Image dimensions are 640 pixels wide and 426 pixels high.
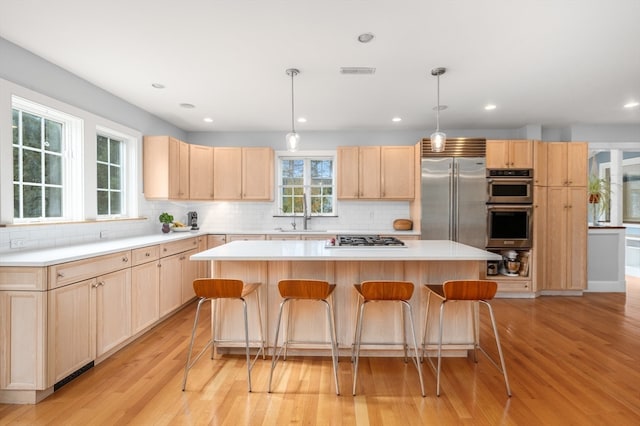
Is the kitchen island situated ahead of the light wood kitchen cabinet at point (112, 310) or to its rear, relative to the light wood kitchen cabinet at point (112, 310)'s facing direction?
ahead

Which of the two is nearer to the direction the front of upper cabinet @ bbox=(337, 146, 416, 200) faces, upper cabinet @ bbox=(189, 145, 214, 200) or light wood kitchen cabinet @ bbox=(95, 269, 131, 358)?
the light wood kitchen cabinet

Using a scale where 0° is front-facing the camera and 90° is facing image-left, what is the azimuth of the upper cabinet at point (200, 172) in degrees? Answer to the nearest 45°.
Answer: approximately 0°

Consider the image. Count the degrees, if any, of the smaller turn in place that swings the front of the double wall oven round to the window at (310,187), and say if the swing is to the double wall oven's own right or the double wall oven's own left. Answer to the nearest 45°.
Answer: approximately 90° to the double wall oven's own right

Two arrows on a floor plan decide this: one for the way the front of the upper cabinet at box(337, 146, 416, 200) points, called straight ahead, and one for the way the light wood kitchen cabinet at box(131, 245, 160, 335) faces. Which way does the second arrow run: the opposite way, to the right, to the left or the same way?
to the left

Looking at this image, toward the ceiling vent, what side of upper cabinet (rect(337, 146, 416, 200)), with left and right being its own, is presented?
front

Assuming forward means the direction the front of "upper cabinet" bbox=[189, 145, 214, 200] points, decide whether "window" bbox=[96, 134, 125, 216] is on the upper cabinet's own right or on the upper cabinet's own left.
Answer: on the upper cabinet's own right

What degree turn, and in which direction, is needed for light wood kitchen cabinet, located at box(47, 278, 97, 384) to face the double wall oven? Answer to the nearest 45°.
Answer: approximately 45° to its left

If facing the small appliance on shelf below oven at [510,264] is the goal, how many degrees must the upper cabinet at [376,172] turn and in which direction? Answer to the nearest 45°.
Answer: approximately 90° to its left

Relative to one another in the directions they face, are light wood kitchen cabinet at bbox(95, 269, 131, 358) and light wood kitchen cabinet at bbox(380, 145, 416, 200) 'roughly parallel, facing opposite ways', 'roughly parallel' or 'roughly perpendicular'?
roughly perpendicular

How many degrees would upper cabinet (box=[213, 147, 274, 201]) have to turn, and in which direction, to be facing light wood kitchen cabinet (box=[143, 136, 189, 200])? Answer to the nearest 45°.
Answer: approximately 45° to its right

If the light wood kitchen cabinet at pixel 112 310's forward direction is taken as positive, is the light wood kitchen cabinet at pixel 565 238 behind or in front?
in front
